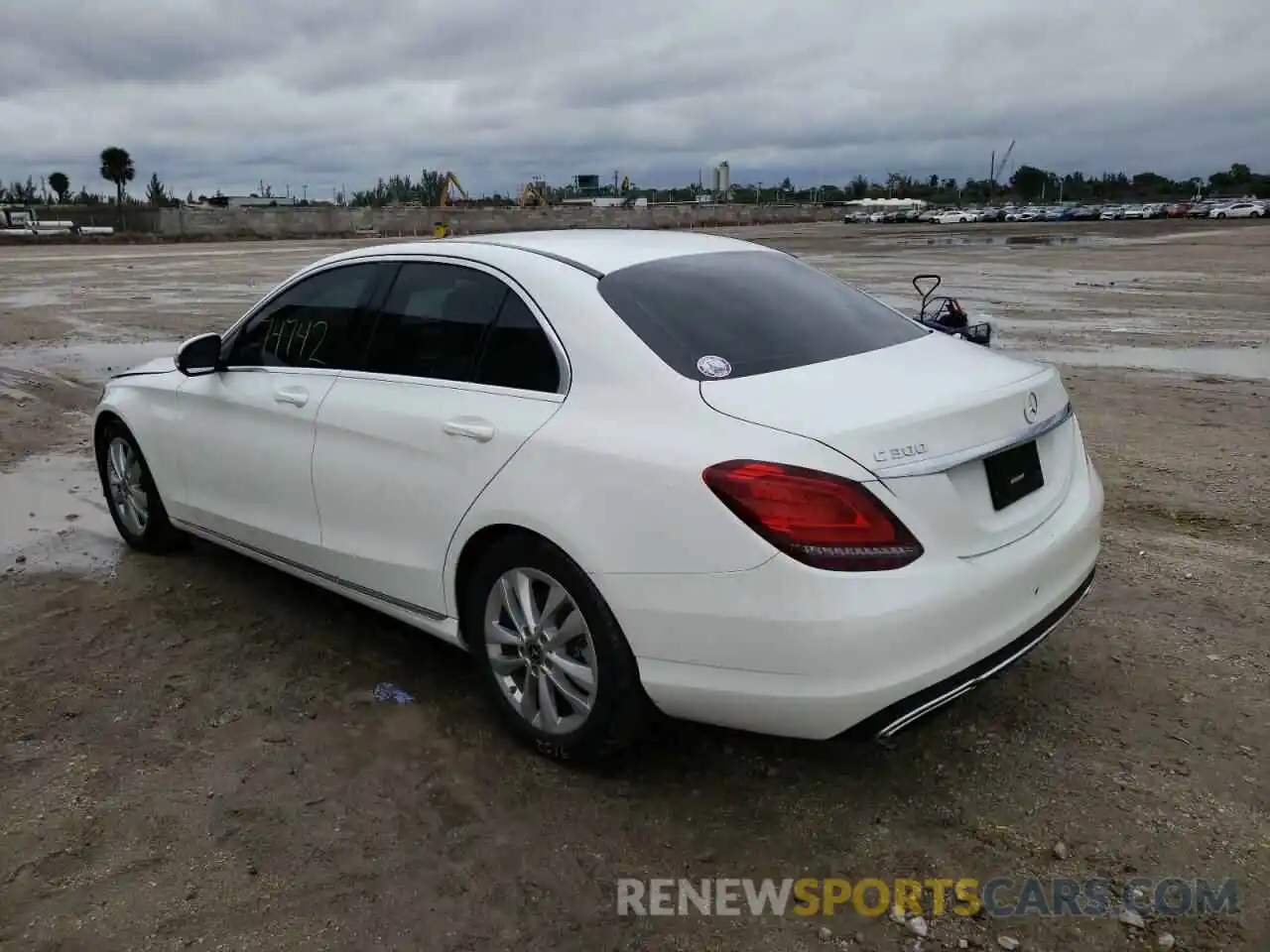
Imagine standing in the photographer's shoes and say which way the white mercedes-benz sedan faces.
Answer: facing away from the viewer and to the left of the viewer
